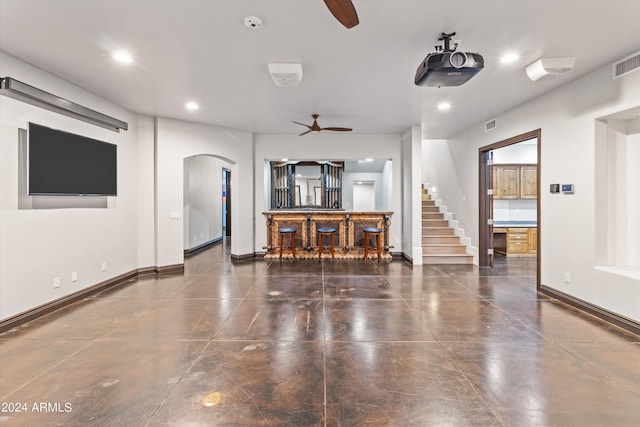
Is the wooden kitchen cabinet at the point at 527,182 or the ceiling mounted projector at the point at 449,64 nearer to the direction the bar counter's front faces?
the ceiling mounted projector

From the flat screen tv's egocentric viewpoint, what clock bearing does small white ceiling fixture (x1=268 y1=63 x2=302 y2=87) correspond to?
The small white ceiling fixture is roughly at 12 o'clock from the flat screen tv.

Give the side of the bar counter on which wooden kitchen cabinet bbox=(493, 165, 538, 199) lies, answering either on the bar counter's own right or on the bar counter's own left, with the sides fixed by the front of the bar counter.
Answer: on the bar counter's own left

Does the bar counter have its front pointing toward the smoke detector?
yes

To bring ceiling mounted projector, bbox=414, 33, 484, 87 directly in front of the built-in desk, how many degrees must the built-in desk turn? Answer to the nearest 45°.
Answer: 0° — it already faces it

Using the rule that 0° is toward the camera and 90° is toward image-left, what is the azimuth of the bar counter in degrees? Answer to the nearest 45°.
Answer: approximately 0°

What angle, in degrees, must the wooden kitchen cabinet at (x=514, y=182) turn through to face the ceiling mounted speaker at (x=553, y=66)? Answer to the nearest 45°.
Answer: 0° — it already faces it

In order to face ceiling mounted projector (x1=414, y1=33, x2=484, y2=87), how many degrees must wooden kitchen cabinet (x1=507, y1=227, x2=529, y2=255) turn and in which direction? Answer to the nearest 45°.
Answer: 0° — it already faces it
